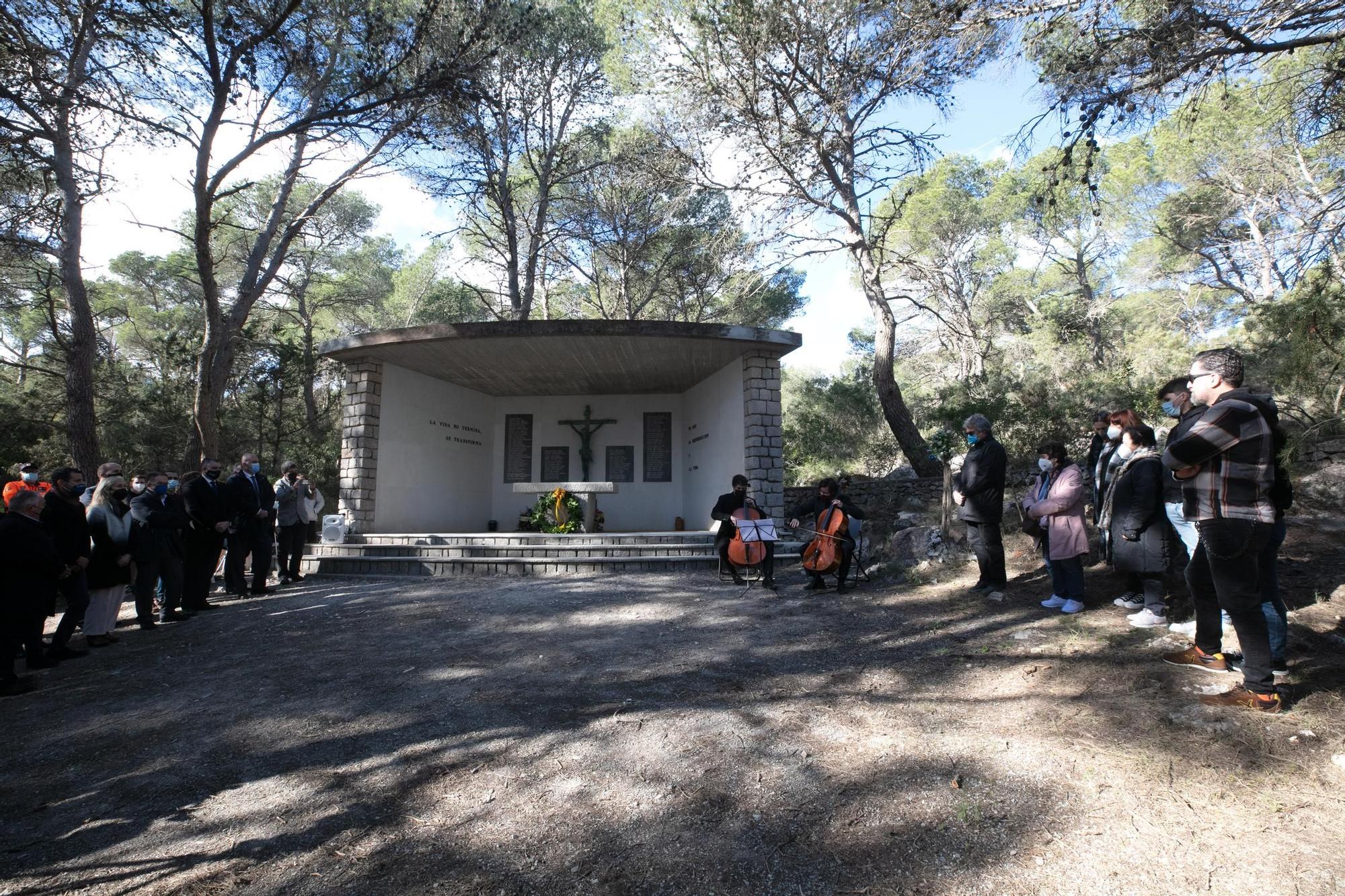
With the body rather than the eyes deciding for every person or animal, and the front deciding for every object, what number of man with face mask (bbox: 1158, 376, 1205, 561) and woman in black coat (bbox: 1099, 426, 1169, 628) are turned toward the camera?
0

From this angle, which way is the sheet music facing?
away from the camera

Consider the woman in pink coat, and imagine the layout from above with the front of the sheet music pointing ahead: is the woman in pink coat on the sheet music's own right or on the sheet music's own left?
on the sheet music's own right

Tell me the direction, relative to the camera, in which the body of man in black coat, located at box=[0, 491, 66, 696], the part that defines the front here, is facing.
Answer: to the viewer's right

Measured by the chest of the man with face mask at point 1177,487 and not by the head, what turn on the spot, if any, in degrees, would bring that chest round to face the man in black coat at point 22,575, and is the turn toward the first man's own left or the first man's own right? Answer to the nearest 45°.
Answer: approximately 45° to the first man's own left

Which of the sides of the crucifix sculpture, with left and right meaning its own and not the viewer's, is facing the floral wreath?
front

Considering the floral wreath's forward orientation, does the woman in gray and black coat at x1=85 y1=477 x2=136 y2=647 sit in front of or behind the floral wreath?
in front

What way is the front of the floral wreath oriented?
toward the camera

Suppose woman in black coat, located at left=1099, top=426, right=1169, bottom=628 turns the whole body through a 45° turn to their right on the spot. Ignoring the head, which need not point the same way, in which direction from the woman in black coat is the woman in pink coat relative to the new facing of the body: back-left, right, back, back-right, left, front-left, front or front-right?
front

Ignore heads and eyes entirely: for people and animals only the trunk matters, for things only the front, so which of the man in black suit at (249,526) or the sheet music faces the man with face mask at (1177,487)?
the man in black suit

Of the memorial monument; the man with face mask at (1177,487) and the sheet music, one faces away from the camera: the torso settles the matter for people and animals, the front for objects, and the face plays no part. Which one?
the sheet music

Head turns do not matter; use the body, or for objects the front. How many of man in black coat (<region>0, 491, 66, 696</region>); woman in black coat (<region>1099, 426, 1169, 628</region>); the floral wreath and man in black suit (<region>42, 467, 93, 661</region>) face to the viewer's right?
2

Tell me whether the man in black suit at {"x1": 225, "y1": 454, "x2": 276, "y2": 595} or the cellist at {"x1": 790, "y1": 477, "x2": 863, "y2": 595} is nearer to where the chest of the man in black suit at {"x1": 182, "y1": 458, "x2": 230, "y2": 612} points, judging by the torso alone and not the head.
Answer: the cellist

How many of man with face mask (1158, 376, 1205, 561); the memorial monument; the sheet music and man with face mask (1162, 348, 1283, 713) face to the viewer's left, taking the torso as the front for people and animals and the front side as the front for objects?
2

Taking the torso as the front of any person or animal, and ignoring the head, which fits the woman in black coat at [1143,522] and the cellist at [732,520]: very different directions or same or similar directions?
very different directions

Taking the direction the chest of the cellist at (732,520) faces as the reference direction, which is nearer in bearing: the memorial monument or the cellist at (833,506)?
the cellist

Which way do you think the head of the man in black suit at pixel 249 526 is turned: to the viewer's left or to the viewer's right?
to the viewer's right

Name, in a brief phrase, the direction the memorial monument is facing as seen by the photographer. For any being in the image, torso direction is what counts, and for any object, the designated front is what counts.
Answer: facing the viewer

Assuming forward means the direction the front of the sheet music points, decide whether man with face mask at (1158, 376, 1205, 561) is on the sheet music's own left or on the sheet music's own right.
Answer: on the sheet music's own right

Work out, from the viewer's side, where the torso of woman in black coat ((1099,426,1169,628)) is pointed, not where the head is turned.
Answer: to the viewer's left

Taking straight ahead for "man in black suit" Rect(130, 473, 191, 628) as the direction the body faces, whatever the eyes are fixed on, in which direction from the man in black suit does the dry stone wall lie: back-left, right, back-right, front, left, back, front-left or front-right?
front-left

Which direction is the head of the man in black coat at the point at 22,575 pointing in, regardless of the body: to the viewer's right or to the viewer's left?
to the viewer's right
